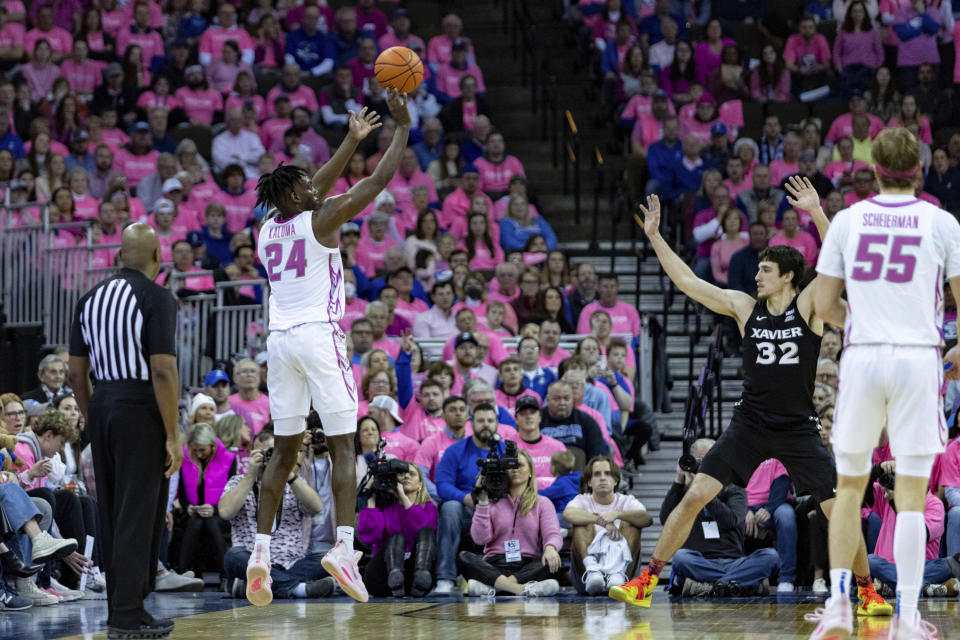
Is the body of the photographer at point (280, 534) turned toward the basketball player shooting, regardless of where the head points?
yes

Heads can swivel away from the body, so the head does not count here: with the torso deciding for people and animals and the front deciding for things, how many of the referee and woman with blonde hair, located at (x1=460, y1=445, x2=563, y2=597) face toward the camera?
1

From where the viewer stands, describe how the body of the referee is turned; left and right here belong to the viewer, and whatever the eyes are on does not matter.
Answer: facing away from the viewer and to the right of the viewer

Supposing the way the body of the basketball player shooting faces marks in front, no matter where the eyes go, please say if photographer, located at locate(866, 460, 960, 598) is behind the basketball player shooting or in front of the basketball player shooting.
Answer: in front

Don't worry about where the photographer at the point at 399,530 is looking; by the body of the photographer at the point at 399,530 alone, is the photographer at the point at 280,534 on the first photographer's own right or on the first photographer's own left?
on the first photographer's own right

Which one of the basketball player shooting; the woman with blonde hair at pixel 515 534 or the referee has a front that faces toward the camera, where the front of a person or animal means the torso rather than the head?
the woman with blonde hair

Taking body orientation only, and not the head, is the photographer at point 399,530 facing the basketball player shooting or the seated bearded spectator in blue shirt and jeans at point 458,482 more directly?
the basketball player shooting

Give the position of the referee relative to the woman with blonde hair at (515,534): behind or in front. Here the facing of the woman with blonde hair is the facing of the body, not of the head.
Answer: in front

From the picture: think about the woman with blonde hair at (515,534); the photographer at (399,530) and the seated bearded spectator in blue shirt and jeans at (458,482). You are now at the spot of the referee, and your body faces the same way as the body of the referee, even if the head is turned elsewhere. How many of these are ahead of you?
3

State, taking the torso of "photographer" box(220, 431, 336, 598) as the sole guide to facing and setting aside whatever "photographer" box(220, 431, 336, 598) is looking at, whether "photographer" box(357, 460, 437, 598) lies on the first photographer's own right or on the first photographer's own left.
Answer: on the first photographer's own left

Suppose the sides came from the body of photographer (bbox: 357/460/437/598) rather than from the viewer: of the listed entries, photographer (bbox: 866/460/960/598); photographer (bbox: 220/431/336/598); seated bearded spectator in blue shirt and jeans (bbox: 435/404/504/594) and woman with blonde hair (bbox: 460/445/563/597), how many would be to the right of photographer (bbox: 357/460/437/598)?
1
